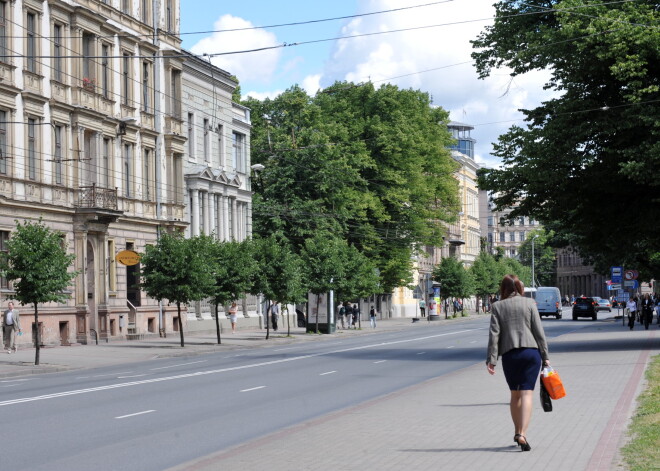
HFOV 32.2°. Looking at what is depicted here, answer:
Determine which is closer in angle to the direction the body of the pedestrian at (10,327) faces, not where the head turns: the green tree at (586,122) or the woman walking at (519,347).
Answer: the woman walking

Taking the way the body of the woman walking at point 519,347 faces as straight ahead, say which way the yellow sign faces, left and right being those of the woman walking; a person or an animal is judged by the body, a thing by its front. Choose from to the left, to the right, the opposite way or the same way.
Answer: the opposite way

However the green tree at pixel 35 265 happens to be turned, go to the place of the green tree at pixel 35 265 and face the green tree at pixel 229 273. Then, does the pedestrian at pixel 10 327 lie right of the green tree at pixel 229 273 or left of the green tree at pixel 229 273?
left

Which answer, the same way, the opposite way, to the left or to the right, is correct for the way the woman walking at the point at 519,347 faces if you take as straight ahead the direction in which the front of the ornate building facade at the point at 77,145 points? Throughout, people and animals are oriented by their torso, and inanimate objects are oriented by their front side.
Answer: to the left

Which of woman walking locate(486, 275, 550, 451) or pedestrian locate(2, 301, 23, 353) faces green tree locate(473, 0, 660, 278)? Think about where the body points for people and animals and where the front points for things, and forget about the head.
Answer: the woman walking

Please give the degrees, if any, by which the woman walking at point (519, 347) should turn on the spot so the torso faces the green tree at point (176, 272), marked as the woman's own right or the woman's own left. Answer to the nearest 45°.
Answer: approximately 45° to the woman's own left

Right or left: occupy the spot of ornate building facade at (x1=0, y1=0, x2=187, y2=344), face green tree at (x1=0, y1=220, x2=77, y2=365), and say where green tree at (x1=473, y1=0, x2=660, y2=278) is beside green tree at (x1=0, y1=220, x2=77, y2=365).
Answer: left

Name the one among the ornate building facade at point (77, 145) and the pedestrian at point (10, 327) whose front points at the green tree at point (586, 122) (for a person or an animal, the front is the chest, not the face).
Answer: the ornate building facade

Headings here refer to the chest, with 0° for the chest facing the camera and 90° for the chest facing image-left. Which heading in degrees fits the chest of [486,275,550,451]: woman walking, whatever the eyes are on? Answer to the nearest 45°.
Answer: approximately 180°

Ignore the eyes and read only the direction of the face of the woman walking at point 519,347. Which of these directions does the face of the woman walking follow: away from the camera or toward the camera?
away from the camera

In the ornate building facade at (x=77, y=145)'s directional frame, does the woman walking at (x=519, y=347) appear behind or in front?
in front

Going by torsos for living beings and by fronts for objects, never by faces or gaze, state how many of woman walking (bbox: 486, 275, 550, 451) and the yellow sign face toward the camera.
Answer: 1
